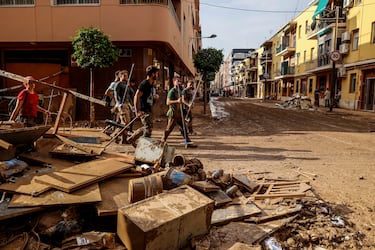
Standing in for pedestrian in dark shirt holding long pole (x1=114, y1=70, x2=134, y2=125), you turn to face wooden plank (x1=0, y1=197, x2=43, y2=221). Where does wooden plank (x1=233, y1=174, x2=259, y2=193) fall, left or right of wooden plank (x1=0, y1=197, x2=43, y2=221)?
left

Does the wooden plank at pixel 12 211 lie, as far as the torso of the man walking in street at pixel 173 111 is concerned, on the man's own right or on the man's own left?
on the man's own right
